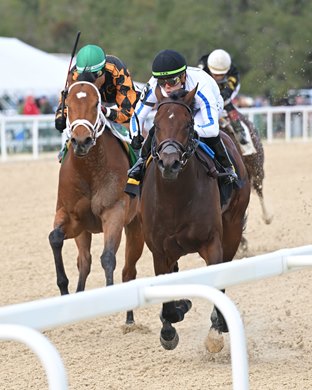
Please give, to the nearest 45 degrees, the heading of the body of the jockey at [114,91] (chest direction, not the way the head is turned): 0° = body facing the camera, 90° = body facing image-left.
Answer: approximately 45°

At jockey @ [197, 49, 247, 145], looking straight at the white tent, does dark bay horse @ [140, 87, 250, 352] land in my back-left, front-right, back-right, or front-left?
back-left

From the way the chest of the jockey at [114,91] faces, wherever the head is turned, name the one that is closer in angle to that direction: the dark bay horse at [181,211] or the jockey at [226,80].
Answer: the dark bay horse

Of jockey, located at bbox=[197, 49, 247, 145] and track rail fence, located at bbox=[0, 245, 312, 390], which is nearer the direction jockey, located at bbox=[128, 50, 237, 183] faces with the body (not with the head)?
the track rail fence

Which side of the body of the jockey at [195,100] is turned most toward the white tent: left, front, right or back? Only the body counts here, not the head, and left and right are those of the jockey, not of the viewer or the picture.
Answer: back

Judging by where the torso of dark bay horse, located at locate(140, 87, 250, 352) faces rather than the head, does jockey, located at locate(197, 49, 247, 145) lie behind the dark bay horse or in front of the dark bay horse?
behind

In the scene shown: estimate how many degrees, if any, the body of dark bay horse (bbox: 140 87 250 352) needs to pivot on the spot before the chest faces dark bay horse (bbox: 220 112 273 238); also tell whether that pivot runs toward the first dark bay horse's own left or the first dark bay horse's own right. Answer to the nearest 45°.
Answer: approximately 180°

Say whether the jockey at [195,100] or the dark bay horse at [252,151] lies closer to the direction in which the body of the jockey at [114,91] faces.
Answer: the jockey
